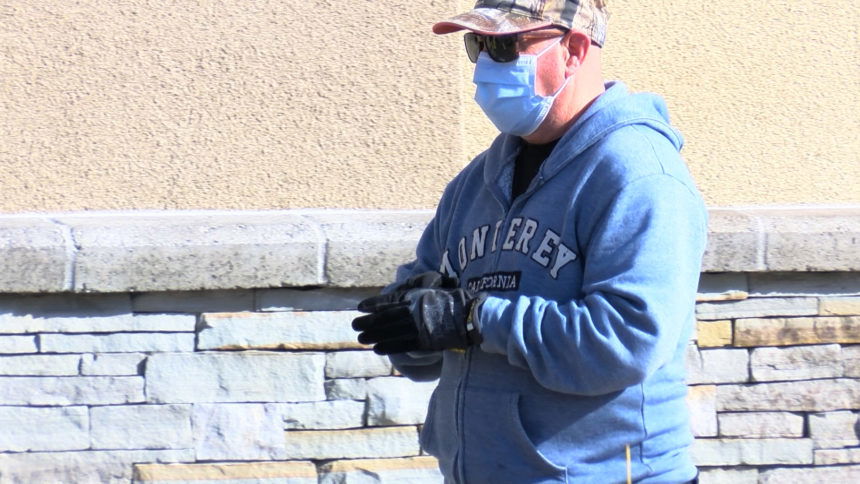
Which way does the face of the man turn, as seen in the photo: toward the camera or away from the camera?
toward the camera

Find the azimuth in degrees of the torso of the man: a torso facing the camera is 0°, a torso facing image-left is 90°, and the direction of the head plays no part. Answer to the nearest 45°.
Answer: approximately 45°
